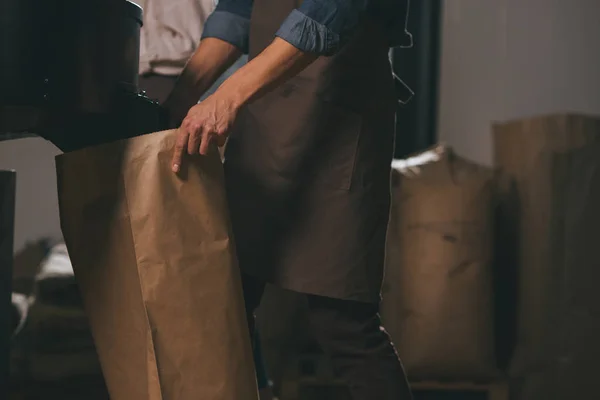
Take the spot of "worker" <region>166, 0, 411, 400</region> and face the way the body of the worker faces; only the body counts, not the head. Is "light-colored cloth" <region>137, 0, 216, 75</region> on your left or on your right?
on your right

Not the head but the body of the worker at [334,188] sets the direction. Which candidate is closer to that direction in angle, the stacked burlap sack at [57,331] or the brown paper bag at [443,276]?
the stacked burlap sack

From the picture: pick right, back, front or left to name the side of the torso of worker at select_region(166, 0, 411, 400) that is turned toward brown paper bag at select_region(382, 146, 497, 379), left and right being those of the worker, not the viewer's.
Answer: back

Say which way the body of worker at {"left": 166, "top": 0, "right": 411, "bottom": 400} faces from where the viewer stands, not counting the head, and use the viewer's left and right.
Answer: facing the viewer and to the left of the viewer

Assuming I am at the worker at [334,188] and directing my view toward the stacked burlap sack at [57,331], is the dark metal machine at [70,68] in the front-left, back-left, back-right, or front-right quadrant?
front-left
